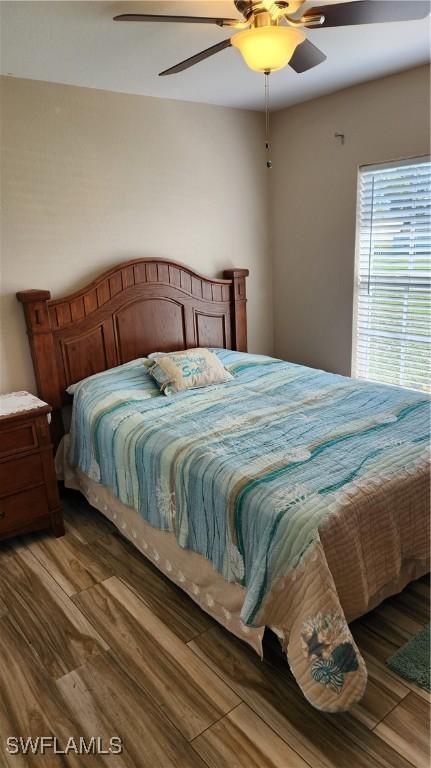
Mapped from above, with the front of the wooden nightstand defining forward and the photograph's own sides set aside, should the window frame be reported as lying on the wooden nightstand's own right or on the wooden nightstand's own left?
on the wooden nightstand's own left

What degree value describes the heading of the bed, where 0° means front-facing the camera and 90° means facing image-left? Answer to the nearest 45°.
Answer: approximately 315°

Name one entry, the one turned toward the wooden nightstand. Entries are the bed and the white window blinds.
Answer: the white window blinds

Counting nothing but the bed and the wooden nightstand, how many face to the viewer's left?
0

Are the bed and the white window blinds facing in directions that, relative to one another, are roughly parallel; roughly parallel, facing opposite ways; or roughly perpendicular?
roughly perpendicular

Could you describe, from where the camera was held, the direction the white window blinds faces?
facing the viewer and to the left of the viewer

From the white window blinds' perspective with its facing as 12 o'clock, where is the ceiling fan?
The ceiling fan is roughly at 11 o'clock from the white window blinds.

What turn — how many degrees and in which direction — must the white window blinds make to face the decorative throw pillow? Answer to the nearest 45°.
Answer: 0° — it already faces it

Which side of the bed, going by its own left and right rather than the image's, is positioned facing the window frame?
left

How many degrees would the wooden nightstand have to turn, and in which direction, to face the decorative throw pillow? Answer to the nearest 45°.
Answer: approximately 45° to its left

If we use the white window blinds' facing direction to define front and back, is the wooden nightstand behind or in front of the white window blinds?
in front

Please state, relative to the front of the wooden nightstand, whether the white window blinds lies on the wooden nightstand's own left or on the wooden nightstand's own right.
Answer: on the wooden nightstand's own left
